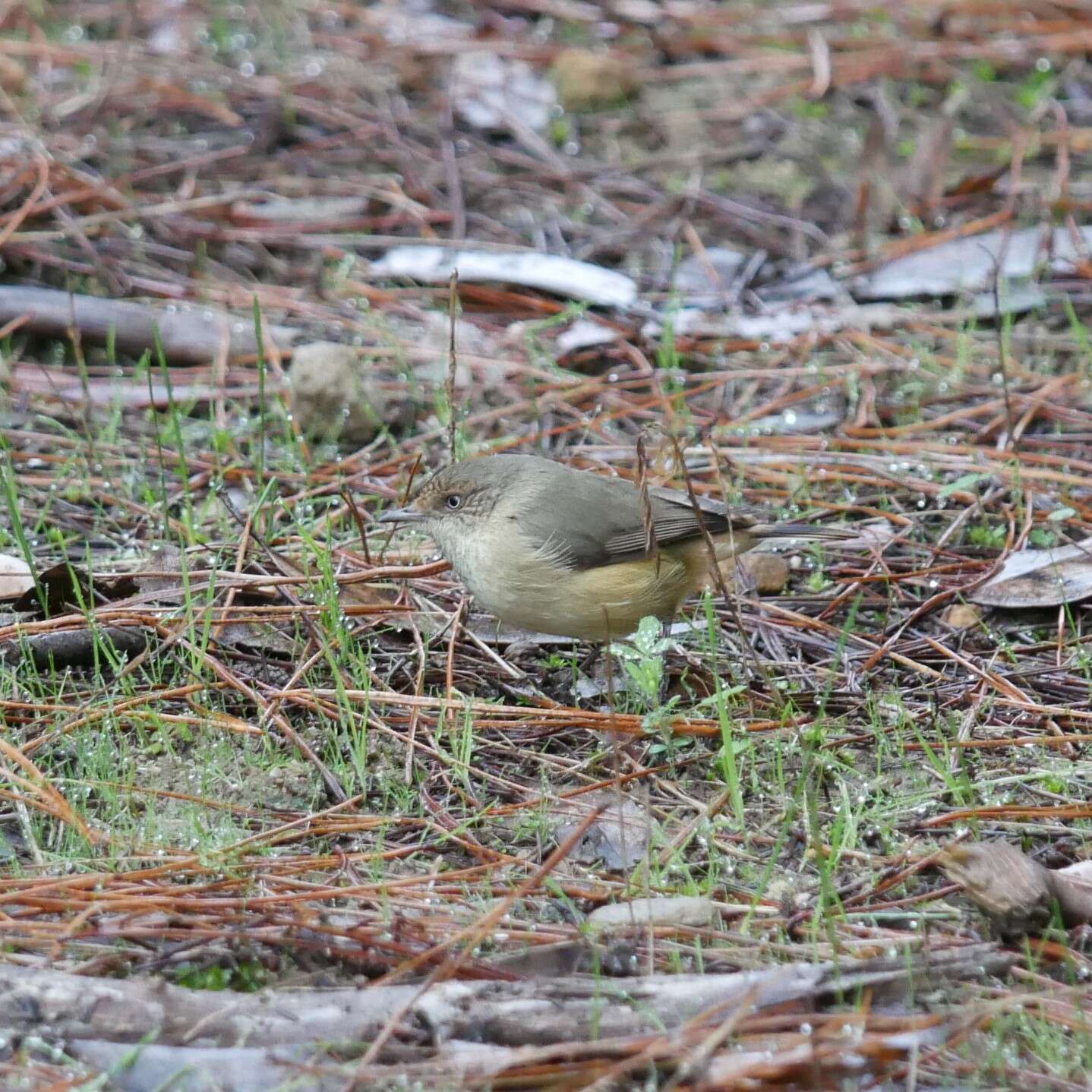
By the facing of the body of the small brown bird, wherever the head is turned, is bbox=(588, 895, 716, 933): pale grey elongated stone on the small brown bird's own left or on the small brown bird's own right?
on the small brown bird's own left

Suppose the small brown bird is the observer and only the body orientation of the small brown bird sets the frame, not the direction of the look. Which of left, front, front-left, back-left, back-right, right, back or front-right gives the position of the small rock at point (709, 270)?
right

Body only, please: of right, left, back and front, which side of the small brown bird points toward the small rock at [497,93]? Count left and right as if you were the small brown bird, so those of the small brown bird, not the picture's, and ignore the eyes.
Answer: right

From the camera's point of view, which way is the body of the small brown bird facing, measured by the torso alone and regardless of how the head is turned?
to the viewer's left

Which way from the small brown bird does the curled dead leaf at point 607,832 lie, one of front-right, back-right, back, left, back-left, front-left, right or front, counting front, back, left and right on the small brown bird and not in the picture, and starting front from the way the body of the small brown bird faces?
left

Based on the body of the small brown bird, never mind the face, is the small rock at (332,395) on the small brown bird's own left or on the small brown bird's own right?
on the small brown bird's own right

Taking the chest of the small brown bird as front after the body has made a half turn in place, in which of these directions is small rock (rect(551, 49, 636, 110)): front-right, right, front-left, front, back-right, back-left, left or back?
left

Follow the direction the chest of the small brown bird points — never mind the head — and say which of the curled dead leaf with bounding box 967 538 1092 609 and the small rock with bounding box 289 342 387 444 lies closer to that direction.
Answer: the small rock

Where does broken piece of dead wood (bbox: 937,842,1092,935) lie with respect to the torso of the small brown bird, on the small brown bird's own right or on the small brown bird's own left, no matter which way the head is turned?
on the small brown bird's own left

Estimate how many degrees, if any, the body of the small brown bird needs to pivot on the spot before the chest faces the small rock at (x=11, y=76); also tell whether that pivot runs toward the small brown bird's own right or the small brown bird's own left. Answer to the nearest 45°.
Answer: approximately 45° to the small brown bird's own right
